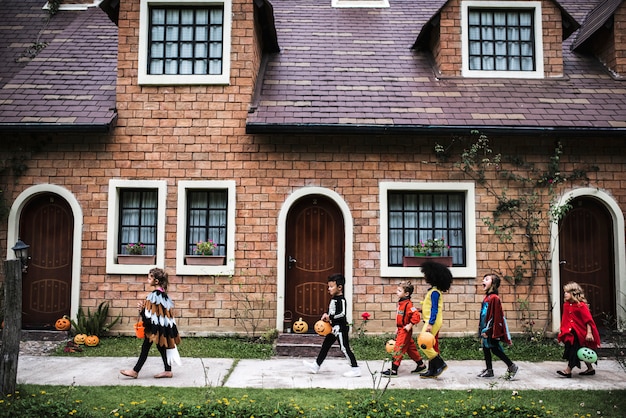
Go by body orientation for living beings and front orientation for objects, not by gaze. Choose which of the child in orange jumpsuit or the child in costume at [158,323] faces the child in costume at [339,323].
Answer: the child in orange jumpsuit

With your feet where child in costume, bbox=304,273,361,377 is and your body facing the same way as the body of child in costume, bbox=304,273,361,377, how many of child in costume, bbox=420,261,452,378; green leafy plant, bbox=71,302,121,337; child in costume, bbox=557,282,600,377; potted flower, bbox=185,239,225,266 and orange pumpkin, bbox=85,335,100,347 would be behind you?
2

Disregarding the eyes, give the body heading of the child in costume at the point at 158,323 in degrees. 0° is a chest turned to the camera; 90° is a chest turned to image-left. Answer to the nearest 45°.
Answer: approximately 90°

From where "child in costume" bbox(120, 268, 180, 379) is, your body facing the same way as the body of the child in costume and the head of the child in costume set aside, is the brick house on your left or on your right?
on your right

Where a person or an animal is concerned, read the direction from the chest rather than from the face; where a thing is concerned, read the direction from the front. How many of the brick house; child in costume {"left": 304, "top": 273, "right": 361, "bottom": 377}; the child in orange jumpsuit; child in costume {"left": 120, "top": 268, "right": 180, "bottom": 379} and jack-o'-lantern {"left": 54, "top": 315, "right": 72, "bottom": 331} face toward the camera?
2

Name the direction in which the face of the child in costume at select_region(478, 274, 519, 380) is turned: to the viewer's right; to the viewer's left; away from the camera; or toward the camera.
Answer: to the viewer's left

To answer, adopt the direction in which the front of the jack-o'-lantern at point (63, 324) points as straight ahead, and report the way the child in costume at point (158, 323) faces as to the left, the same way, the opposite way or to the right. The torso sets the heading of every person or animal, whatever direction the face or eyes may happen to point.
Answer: to the right

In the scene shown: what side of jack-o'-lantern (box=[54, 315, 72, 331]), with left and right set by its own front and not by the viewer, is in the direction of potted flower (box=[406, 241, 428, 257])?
left

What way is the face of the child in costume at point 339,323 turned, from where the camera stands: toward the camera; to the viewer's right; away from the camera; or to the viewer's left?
to the viewer's left
